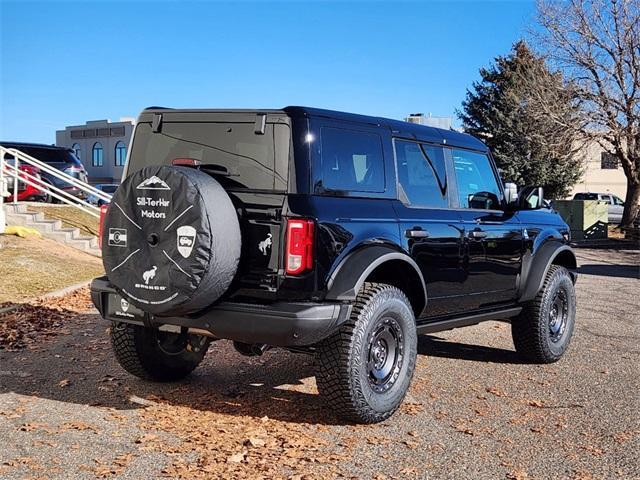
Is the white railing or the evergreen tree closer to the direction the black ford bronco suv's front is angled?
the evergreen tree

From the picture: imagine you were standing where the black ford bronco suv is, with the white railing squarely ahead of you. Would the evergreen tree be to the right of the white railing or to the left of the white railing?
right

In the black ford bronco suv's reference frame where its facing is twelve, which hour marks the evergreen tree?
The evergreen tree is roughly at 11 o'clock from the black ford bronco suv.

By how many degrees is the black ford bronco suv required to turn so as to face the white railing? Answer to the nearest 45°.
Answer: approximately 90° to its left

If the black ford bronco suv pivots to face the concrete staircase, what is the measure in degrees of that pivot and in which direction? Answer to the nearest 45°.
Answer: approximately 90° to its left

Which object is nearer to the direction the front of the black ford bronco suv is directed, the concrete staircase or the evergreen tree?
the evergreen tree

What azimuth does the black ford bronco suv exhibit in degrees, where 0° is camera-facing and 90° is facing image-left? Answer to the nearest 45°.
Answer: approximately 225°
